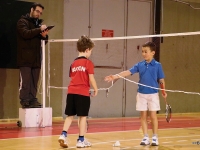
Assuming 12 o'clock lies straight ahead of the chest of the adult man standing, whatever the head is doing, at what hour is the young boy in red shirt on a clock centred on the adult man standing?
The young boy in red shirt is roughly at 1 o'clock from the adult man standing.

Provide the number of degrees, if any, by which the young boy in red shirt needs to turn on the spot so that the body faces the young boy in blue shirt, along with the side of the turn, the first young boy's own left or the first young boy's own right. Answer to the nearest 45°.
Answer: approximately 45° to the first young boy's own right

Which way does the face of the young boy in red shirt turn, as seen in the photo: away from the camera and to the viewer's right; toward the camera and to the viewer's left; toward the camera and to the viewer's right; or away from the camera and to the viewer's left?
away from the camera and to the viewer's right

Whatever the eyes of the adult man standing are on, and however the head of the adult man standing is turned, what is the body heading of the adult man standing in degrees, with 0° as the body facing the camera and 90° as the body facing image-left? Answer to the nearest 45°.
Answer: approximately 315°

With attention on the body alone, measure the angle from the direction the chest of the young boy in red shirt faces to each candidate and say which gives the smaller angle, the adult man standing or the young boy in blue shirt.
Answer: the young boy in blue shirt

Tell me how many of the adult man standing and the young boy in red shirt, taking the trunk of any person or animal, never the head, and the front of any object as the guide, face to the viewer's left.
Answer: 0

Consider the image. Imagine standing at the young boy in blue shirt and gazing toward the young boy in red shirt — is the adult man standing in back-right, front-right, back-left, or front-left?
front-right

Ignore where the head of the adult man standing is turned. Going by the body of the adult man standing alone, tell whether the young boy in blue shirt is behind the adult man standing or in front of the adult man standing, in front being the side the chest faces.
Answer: in front

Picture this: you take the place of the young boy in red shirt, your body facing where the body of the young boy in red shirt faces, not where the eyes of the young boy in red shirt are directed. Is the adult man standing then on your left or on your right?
on your left

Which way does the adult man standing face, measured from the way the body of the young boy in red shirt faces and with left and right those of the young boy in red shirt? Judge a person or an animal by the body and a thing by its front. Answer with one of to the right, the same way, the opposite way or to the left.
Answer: to the right

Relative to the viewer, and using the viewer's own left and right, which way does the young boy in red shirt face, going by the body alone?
facing away from the viewer and to the right of the viewer
